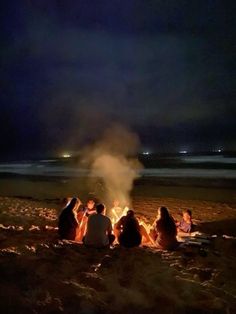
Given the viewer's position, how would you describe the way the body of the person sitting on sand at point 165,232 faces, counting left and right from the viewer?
facing away from the viewer and to the left of the viewer

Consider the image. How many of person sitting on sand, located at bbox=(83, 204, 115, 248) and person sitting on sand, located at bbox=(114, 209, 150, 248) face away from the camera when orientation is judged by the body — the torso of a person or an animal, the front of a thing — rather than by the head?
2

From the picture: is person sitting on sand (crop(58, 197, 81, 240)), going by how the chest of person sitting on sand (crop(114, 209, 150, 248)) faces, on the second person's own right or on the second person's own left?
on the second person's own left

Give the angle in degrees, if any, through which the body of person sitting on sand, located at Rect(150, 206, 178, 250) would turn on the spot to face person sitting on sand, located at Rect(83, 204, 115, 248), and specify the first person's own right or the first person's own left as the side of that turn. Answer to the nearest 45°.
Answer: approximately 45° to the first person's own left

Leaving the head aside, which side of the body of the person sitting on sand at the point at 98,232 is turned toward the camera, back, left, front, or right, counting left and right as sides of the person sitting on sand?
back

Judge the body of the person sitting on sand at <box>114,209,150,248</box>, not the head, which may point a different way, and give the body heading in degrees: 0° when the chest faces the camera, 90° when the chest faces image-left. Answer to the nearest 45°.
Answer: approximately 180°

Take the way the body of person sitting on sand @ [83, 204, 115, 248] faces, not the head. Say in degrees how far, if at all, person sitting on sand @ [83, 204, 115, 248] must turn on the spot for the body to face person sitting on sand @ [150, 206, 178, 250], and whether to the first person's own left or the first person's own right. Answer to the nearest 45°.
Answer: approximately 90° to the first person's own right

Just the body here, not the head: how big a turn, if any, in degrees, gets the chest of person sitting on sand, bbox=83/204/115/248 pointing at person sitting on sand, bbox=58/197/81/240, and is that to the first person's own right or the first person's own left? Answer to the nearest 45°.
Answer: approximately 45° to the first person's own left
